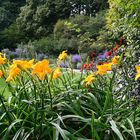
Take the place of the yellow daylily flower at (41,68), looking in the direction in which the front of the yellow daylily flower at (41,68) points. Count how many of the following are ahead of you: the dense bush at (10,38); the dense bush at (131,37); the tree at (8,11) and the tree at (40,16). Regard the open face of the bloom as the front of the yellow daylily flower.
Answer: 0

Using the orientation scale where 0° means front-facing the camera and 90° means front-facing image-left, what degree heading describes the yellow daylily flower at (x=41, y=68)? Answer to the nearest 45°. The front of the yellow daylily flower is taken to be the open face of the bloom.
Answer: approximately 0°

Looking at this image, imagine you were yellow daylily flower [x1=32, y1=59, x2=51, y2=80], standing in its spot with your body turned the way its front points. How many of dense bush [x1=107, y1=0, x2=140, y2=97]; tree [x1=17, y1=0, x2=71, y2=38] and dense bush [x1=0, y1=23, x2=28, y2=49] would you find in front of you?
0

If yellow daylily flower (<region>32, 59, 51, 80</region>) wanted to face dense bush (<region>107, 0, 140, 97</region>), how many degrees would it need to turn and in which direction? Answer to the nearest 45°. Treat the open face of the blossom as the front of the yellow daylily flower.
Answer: approximately 135° to its left

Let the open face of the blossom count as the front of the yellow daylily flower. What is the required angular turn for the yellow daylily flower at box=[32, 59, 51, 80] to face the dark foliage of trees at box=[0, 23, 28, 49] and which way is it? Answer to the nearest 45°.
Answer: approximately 180°

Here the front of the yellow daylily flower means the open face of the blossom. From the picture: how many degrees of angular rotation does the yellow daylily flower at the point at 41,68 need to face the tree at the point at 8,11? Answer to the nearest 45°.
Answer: approximately 180°

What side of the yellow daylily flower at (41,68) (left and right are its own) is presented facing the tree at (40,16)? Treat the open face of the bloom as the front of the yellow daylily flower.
back
